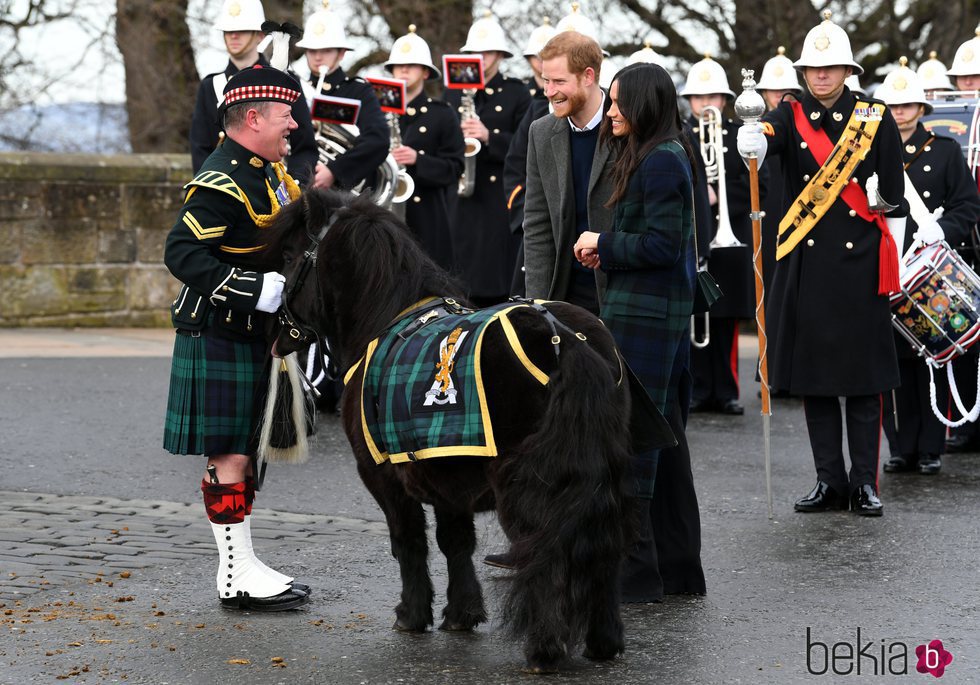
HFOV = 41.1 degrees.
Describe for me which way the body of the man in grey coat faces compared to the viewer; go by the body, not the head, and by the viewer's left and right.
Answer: facing the viewer and to the left of the viewer

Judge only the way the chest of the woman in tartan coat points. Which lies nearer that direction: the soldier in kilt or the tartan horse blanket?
the soldier in kilt

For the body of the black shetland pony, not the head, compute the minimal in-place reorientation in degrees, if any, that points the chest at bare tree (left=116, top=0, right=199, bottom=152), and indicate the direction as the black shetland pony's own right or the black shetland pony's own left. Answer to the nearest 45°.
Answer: approximately 45° to the black shetland pony's own right

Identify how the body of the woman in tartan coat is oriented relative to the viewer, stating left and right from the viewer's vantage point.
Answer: facing to the left of the viewer

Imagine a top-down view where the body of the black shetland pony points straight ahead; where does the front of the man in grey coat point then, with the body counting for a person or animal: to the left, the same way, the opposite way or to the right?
to the left

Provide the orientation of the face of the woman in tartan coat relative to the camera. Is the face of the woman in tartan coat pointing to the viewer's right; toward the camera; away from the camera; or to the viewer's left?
to the viewer's left

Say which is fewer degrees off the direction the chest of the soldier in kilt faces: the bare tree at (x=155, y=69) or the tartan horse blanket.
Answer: the tartan horse blanket

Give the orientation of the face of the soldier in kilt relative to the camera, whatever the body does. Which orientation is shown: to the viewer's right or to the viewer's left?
to the viewer's right

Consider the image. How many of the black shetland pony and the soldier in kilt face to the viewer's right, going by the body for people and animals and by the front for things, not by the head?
1

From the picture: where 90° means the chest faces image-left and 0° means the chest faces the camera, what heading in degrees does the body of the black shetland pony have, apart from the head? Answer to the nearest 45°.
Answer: approximately 135°

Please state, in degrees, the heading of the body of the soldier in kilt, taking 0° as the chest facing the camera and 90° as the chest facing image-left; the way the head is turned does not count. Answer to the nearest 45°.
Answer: approximately 270°

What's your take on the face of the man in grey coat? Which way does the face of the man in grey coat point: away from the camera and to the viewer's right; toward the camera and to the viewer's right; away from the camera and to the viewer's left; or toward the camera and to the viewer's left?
toward the camera and to the viewer's left

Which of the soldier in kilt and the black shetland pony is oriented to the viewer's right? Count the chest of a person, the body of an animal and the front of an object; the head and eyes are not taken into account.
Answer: the soldier in kilt

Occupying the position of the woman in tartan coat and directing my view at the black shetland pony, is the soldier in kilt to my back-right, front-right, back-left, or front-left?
front-right
